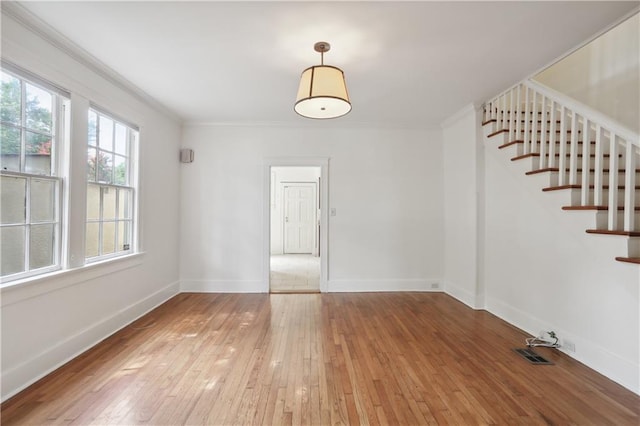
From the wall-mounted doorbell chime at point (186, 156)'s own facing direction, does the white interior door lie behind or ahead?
behind

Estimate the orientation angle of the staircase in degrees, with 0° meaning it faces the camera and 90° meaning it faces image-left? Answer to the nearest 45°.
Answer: approximately 315°

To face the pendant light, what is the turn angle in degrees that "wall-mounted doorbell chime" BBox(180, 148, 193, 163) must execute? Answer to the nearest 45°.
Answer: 0° — it already faces it

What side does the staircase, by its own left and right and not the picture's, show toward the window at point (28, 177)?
right

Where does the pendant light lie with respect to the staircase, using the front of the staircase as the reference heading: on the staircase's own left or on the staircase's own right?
on the staircase's own right

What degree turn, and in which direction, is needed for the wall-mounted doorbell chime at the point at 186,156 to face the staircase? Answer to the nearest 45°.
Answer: approximately 45° to its left

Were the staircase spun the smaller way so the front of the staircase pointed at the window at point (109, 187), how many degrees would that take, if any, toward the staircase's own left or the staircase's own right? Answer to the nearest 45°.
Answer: approximately 90° to the staircase's own right

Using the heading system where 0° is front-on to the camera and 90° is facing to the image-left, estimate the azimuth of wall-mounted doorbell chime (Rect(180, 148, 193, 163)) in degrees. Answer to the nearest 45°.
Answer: approximately 0°
